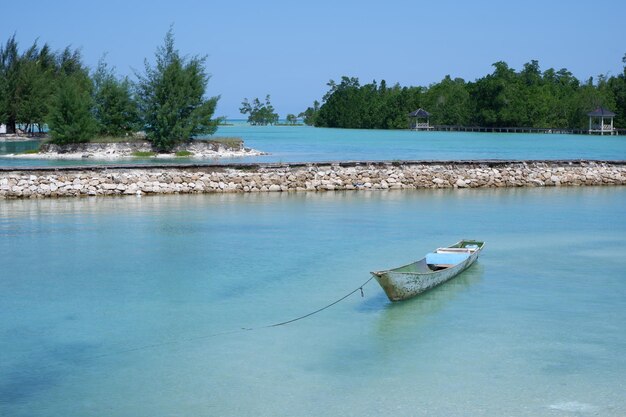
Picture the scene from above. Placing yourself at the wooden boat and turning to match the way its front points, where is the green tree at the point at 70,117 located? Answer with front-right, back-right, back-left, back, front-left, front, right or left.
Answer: right

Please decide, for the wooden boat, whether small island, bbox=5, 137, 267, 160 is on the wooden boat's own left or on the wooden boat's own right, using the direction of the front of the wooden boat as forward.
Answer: on the wooden boat's own right

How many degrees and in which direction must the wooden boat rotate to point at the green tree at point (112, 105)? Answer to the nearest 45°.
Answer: approximately 90° to its right

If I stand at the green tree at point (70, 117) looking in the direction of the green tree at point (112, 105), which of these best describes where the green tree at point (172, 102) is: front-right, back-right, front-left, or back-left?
front-right

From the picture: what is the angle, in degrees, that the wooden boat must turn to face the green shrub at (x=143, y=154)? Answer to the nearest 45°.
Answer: approximately 90° to its right

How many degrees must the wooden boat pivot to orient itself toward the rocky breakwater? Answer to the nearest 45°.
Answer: approximately 135° to its right
